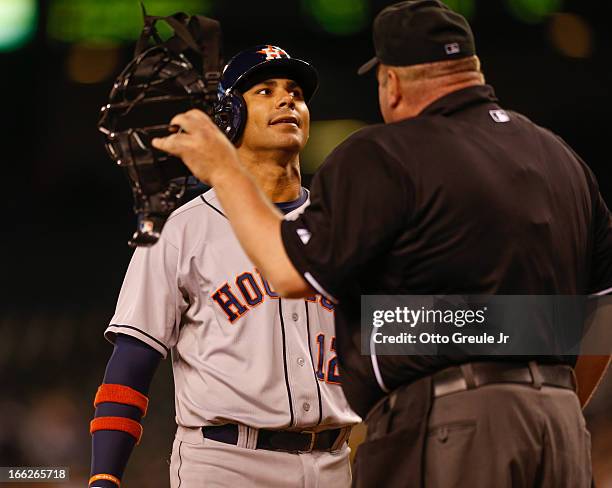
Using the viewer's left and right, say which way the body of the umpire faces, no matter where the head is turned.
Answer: facing away from the viewer and to the left of the viewer

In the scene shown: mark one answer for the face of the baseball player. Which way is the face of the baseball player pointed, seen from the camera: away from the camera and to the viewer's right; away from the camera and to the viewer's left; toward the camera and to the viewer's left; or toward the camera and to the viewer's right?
toward the camera and to the viewer's right

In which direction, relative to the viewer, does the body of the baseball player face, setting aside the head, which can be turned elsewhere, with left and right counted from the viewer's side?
facing the viewer and to the right of the viewer

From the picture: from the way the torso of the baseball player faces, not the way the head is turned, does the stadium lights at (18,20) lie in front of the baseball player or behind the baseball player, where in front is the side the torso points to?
behind

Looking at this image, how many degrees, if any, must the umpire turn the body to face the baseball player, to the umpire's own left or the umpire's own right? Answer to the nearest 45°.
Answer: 0° — they already face them

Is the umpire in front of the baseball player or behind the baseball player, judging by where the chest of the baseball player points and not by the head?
in front

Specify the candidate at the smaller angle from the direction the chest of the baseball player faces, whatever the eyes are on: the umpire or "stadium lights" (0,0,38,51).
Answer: the umpire

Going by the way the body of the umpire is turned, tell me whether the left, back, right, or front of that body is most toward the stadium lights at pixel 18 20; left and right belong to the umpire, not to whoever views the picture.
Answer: front

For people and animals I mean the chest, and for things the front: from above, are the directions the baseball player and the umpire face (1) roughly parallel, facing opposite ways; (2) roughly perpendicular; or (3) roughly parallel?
roughly parallel, facing opposite ways
